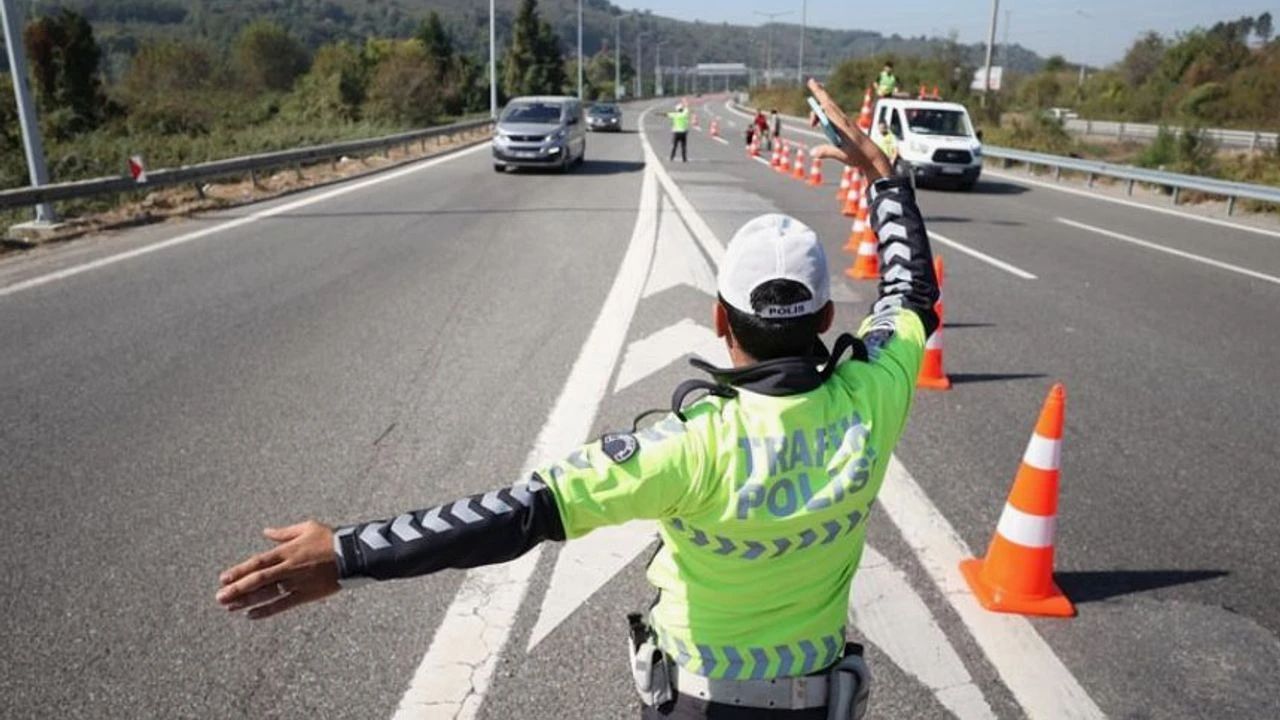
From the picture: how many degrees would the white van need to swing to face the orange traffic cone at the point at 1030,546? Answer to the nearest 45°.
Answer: approximately 45° to its right

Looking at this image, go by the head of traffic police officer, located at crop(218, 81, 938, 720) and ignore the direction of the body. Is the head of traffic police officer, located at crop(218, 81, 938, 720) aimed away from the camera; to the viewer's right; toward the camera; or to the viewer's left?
away from the camera

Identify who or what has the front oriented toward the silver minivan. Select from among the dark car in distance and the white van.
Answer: the dark car in distance

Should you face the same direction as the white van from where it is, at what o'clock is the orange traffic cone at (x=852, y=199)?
The orange traffic cone is roughly at 2 o'clock from the white van.

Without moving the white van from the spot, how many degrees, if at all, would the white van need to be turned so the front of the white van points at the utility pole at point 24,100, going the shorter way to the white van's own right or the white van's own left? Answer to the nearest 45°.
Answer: approximately 90° to the white van's own right

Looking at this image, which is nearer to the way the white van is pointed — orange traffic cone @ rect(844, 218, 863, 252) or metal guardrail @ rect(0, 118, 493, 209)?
the orange traffic cone

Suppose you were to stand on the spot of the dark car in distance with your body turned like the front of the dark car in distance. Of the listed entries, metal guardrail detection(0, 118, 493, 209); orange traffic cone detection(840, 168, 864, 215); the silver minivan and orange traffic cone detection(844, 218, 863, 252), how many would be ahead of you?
4

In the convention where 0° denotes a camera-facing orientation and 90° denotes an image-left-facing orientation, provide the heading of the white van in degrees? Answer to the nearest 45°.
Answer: approximately 315°

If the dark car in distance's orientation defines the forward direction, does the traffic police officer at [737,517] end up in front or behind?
in front

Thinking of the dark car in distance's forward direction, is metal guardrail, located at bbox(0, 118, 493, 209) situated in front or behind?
in front

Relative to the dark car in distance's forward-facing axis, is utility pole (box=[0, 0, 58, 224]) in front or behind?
in front

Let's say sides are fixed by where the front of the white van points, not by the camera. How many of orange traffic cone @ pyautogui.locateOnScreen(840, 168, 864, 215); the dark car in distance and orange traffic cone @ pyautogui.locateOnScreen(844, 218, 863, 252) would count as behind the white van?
1

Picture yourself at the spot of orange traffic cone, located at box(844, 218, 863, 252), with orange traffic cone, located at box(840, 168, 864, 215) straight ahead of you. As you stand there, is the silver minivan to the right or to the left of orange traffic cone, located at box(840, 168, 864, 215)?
left

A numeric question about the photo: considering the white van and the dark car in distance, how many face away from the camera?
0
